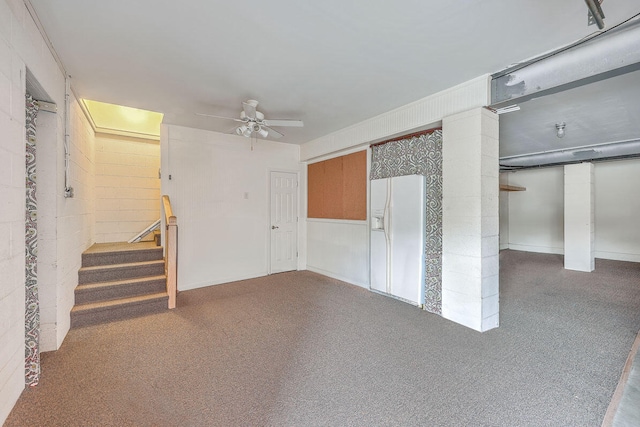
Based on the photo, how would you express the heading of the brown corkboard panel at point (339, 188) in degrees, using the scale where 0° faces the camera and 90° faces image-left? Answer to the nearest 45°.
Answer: approximately 45°

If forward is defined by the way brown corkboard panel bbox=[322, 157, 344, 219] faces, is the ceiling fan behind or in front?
in front

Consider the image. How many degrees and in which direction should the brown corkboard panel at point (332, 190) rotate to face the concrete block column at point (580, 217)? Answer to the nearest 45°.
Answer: approximately 135° to its left

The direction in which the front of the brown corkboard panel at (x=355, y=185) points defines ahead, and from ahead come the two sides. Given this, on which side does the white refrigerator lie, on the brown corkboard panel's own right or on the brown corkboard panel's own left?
on the brown corkboard panel's own left

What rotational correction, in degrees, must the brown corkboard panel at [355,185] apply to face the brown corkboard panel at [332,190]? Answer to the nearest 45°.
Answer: approximately 90° to its right

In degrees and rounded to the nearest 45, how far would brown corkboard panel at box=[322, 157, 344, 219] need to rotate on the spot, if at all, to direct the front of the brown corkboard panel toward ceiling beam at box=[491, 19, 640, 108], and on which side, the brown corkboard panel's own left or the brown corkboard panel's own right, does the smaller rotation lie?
approximately 90° to the brown corkboard panel's own left

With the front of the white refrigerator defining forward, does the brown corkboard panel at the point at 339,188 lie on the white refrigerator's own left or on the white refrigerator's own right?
on the white refrigerator's own right

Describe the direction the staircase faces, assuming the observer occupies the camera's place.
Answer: facing the viewer

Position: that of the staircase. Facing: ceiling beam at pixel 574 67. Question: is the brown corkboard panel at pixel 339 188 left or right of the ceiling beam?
left

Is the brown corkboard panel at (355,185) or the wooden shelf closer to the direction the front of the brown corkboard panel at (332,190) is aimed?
the brown corkboard panel

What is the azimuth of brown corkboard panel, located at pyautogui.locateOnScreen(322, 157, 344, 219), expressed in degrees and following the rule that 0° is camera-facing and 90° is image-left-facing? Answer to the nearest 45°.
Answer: approximately 45°

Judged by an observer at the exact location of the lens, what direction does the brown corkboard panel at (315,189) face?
facing the viewer and to the left of the viewer

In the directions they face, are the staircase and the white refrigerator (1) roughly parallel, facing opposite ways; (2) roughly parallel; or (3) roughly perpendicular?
roughly perpendicular
